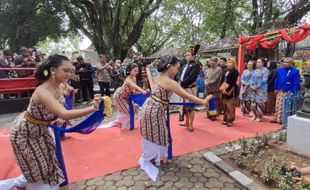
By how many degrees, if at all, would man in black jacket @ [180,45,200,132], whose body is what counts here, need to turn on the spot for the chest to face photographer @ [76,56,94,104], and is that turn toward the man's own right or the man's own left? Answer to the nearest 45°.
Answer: approximately 90° to the man's own right

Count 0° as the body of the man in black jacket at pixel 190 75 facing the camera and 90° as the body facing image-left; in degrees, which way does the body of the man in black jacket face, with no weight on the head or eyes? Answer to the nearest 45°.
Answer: approximately 45°

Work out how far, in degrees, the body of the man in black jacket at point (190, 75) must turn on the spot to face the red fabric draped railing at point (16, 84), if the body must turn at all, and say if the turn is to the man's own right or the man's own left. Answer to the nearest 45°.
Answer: approximately 45° to the man's own right

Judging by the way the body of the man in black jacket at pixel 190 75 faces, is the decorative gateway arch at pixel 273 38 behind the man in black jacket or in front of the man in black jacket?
behind

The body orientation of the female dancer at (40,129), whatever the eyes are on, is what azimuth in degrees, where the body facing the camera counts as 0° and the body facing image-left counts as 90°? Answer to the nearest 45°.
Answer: approximately 270°
